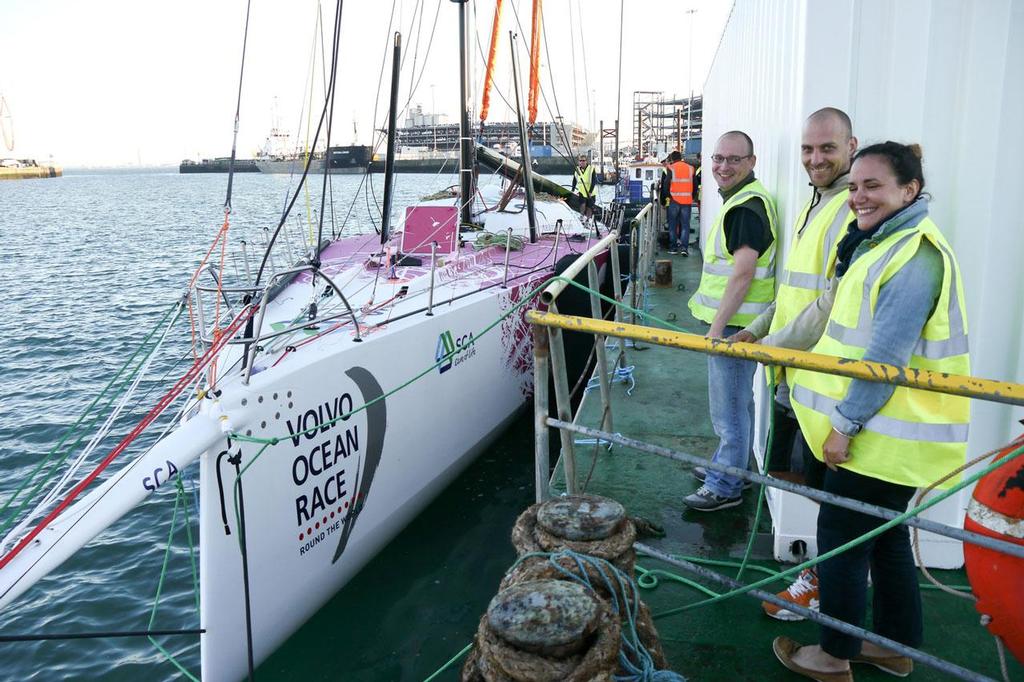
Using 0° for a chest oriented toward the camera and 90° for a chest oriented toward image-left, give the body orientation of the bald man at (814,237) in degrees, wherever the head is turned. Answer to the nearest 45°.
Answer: approximately 45°

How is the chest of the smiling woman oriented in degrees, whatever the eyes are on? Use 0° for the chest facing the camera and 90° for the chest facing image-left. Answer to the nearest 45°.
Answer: approximately 90°

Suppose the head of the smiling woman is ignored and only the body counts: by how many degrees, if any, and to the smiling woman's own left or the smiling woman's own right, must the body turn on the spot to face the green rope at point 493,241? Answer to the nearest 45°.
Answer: approximately 45° to the smiling woman's own right

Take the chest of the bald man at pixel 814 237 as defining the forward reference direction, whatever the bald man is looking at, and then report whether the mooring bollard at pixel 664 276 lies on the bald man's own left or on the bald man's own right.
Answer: on the bald man's own right

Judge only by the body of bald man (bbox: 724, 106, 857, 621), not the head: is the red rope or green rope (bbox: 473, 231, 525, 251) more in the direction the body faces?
the red rope

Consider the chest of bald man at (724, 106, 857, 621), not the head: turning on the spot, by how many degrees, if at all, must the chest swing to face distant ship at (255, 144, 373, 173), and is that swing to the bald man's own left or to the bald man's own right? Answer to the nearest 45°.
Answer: approximately 90° to the bald man's own right

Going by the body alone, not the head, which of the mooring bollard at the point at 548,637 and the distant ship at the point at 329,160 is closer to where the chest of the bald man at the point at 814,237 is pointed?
the mooring bollard

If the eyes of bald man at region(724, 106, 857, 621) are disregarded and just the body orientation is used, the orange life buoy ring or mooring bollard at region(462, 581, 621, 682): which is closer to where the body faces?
the mooring bollard
